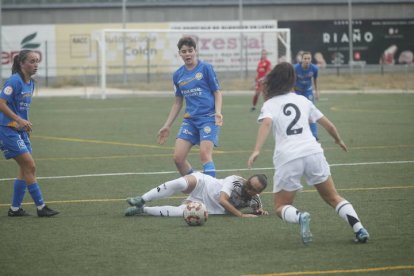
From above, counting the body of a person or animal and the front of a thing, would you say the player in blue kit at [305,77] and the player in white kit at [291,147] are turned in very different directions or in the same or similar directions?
very different directions

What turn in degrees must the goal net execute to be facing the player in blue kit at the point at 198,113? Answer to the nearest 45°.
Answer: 0° — it already faces them

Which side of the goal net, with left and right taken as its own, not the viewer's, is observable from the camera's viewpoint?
front

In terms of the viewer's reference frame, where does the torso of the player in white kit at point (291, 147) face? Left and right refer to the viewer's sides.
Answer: facing away from the viewer

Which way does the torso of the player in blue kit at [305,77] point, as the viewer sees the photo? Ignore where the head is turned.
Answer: toward the camera

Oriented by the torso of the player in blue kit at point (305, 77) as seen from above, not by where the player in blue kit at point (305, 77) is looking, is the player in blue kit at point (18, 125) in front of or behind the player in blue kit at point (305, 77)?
in front

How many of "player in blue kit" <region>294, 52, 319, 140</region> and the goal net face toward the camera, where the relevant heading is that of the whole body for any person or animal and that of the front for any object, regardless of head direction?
2

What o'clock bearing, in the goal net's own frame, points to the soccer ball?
The soccer ball is roughly at 12 o'clock from the goal net.

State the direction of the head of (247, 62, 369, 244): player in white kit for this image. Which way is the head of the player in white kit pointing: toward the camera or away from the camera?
away from the camera

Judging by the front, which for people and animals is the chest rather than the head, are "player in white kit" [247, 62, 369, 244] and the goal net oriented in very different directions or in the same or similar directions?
very different directions

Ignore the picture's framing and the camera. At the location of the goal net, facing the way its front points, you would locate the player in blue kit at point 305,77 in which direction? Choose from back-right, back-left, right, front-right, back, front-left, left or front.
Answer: front

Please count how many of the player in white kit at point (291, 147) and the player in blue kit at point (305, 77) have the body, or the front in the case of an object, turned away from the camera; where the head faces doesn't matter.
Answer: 1

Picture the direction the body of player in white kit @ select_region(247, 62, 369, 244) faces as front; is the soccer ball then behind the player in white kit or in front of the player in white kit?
in front
